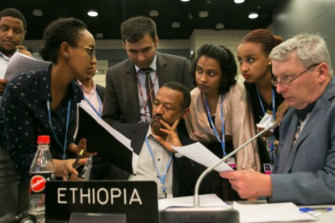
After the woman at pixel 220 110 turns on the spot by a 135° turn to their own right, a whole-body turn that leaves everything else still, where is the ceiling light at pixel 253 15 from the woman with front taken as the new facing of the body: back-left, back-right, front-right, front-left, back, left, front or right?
front

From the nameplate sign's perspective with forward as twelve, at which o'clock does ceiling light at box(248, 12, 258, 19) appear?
The ceiling light is roughly at 7 o'clock from the nameplate sign.

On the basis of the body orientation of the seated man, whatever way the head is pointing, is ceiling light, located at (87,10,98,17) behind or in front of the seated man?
behind

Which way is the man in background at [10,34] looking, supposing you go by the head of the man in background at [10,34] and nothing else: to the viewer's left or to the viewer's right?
to the viewer's right

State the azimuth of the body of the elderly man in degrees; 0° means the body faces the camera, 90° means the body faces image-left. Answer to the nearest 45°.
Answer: approximately 45°

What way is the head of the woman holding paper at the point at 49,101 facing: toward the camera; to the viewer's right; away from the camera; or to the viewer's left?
to the viewer's right

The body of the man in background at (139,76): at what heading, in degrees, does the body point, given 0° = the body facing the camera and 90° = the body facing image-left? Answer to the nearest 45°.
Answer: approximately 0°

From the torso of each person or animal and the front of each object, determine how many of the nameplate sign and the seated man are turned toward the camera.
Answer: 2

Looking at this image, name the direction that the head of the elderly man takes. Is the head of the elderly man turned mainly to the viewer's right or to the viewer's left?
to the viewer's left

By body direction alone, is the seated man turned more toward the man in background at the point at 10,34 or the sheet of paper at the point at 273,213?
the sheet of paper

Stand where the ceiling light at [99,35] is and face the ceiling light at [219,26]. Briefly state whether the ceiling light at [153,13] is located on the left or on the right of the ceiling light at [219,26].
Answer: right
